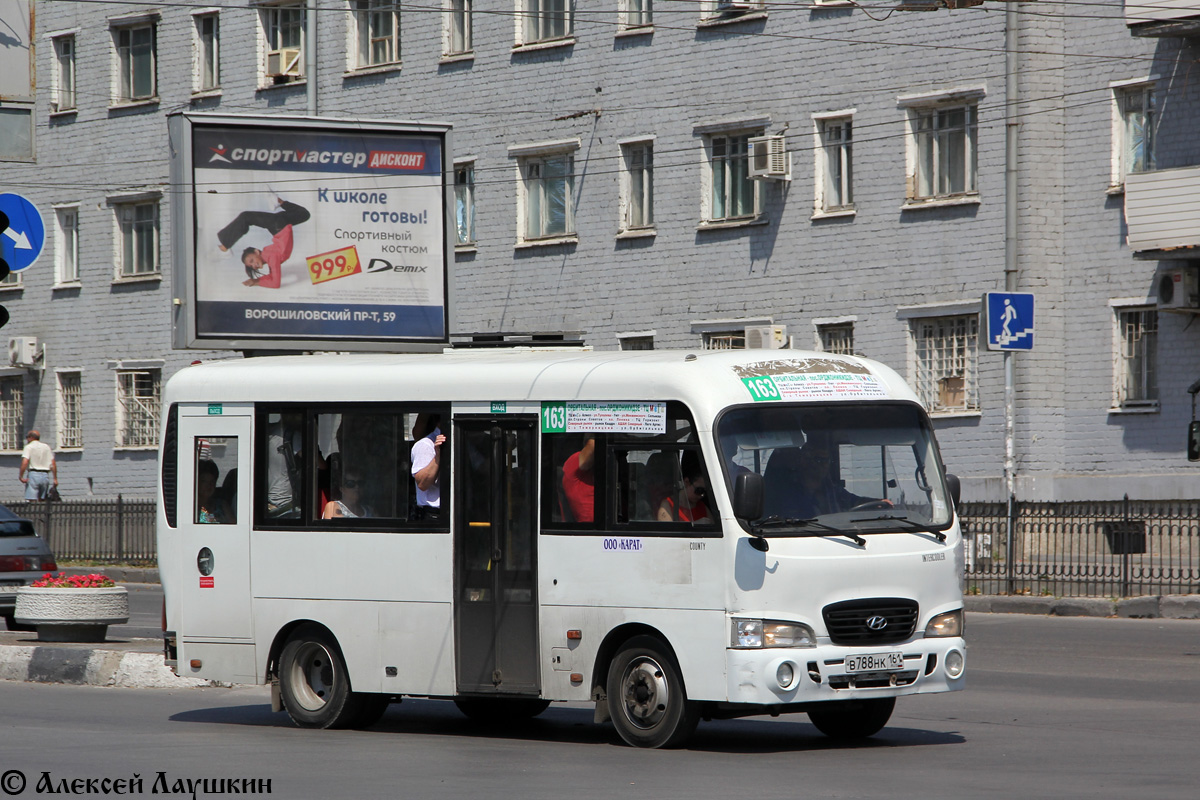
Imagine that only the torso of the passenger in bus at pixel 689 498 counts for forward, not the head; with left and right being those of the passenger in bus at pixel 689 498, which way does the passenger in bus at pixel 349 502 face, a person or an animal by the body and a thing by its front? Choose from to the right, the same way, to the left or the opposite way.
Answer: the same way

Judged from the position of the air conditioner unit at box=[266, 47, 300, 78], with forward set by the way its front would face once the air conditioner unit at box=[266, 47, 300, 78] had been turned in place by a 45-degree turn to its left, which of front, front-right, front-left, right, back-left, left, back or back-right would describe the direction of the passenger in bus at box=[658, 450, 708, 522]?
front

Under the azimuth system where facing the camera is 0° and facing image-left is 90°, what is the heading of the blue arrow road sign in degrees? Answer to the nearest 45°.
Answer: approximately 0°

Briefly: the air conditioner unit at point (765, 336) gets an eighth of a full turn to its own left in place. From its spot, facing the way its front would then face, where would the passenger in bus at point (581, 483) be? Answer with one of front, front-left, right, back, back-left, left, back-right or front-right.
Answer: front

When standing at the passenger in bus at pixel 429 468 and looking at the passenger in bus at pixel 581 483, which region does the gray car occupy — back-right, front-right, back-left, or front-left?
back-left

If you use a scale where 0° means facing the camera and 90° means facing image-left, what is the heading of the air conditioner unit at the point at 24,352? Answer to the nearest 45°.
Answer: approximately 45°

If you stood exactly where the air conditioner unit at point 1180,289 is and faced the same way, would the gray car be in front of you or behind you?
in front

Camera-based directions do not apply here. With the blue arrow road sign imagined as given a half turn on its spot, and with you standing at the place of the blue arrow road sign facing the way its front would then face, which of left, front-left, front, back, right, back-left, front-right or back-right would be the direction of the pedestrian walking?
front

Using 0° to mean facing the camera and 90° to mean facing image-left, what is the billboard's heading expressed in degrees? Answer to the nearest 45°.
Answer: approximately 315°

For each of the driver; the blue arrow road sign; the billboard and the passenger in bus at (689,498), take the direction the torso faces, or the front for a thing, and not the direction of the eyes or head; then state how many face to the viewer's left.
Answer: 0

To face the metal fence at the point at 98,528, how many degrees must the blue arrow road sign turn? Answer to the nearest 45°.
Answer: approximately 180°

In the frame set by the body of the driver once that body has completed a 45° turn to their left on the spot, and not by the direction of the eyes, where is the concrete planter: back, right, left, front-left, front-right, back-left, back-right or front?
back-left

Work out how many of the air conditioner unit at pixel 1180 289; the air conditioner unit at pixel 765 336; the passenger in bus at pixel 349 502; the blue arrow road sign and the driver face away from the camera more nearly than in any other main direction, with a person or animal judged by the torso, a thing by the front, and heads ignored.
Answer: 0

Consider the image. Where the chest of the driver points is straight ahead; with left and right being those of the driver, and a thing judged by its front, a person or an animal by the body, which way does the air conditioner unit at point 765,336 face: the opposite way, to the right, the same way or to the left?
to the right

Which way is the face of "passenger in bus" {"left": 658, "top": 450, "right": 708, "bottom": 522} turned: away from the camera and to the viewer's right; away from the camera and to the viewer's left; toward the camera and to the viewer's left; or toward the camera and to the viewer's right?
toward the camera and to the viewer's right
